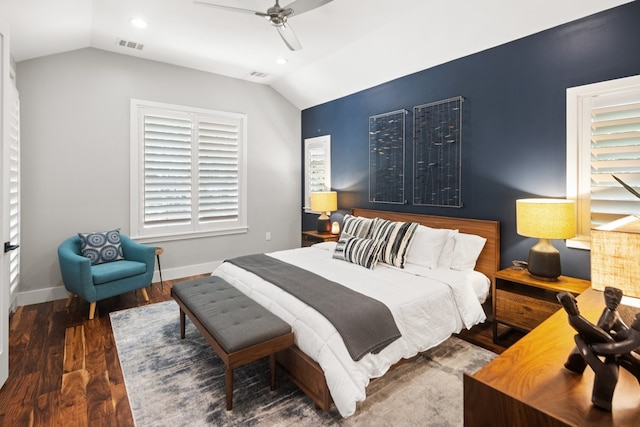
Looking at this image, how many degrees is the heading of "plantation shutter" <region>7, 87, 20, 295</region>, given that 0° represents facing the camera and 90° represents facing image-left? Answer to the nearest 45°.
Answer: approximately 270°

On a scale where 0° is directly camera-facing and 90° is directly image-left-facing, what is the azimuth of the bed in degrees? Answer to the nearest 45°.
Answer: approximately 45°

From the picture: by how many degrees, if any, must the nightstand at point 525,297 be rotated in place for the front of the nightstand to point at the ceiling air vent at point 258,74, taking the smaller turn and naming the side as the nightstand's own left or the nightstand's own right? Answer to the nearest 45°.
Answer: approximately 45° to the nightstand's own right

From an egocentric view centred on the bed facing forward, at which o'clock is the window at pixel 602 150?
The window is roughly at 7 o'clock from the bed.

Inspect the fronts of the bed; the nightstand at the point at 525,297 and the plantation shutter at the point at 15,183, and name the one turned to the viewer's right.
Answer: the plantation shutter

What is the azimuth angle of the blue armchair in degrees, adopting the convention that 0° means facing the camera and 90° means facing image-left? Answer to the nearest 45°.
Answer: approximately 315°
